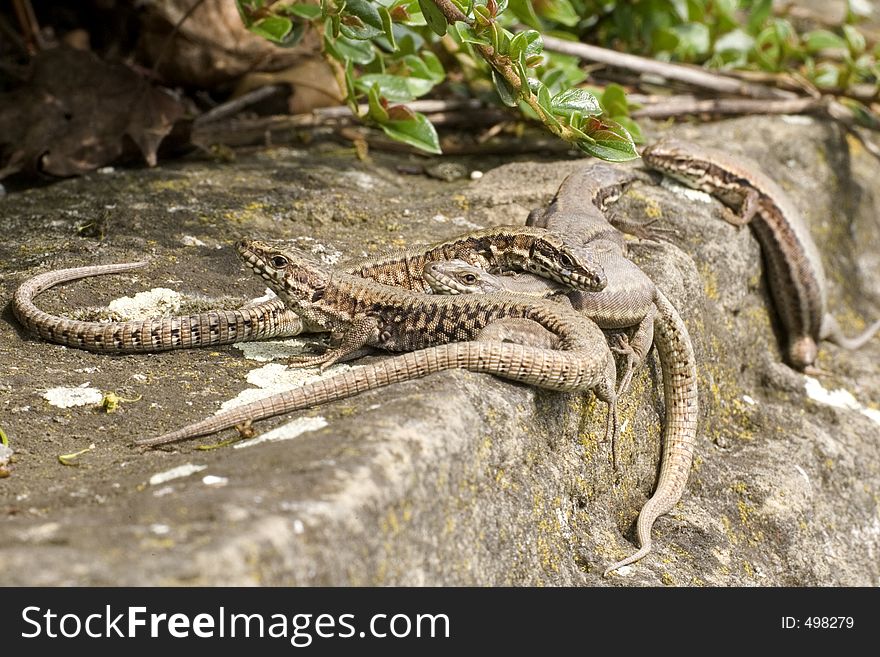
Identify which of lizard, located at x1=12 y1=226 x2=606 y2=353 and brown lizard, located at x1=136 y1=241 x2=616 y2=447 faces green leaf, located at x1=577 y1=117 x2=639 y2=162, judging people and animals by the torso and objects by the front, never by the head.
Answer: the lizard

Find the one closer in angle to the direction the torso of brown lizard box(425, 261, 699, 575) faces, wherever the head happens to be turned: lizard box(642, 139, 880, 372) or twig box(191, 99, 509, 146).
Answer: the twig

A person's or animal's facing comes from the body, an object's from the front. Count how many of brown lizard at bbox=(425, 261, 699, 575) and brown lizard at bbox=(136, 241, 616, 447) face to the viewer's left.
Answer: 2

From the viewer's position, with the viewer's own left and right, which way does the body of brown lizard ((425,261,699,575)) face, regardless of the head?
facing to the left of the viewer

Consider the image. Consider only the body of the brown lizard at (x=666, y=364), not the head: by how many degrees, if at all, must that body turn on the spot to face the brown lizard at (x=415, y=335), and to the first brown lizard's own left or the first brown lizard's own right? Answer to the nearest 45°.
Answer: approximately 45° to the first brown lizard's own left

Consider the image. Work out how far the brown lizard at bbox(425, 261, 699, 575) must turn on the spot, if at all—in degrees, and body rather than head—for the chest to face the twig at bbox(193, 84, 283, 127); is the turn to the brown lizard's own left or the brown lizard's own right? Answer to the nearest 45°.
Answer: approximately 45° to the brown lizard's own right

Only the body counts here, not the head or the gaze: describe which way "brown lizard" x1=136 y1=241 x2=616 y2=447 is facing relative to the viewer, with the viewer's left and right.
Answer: facing to the left of the viewer

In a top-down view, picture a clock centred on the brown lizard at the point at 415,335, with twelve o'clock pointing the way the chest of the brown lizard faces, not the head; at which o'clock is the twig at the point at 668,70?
The twig is roughly at 4 o'clock from the brown lizard.

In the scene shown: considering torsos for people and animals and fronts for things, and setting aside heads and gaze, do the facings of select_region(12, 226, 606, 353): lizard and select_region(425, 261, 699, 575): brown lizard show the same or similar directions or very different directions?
very different directions

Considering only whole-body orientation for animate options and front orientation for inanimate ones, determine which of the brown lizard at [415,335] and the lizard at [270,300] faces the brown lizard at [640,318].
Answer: the lizard
